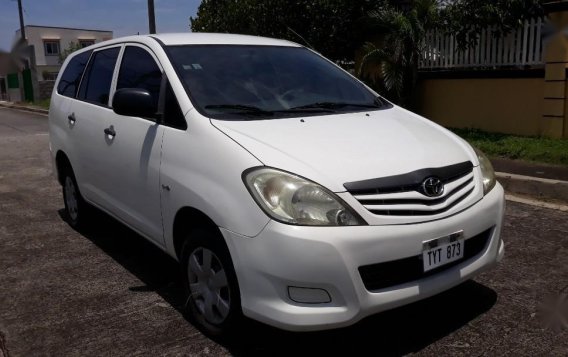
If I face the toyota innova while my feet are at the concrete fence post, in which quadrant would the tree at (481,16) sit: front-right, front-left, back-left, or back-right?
back-right

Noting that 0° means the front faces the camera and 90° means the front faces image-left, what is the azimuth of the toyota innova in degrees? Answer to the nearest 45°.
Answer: approximately 315°

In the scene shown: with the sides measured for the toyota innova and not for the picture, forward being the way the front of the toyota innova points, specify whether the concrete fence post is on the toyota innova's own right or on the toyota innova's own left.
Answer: on the toyota innova's own left

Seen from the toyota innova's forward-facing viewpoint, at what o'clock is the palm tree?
The palm tree is roughly at 8 o'clock from the toyota innova.

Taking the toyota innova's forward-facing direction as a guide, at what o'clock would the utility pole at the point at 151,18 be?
The utility pole is roughly at 7 o'clock from the toyota innova.

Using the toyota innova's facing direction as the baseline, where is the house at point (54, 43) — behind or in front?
behind

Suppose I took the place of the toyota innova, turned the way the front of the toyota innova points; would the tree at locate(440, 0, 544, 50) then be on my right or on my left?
on my left

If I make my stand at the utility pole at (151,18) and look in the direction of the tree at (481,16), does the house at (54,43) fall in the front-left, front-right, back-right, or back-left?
back-left

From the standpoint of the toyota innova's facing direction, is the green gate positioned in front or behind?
behind
